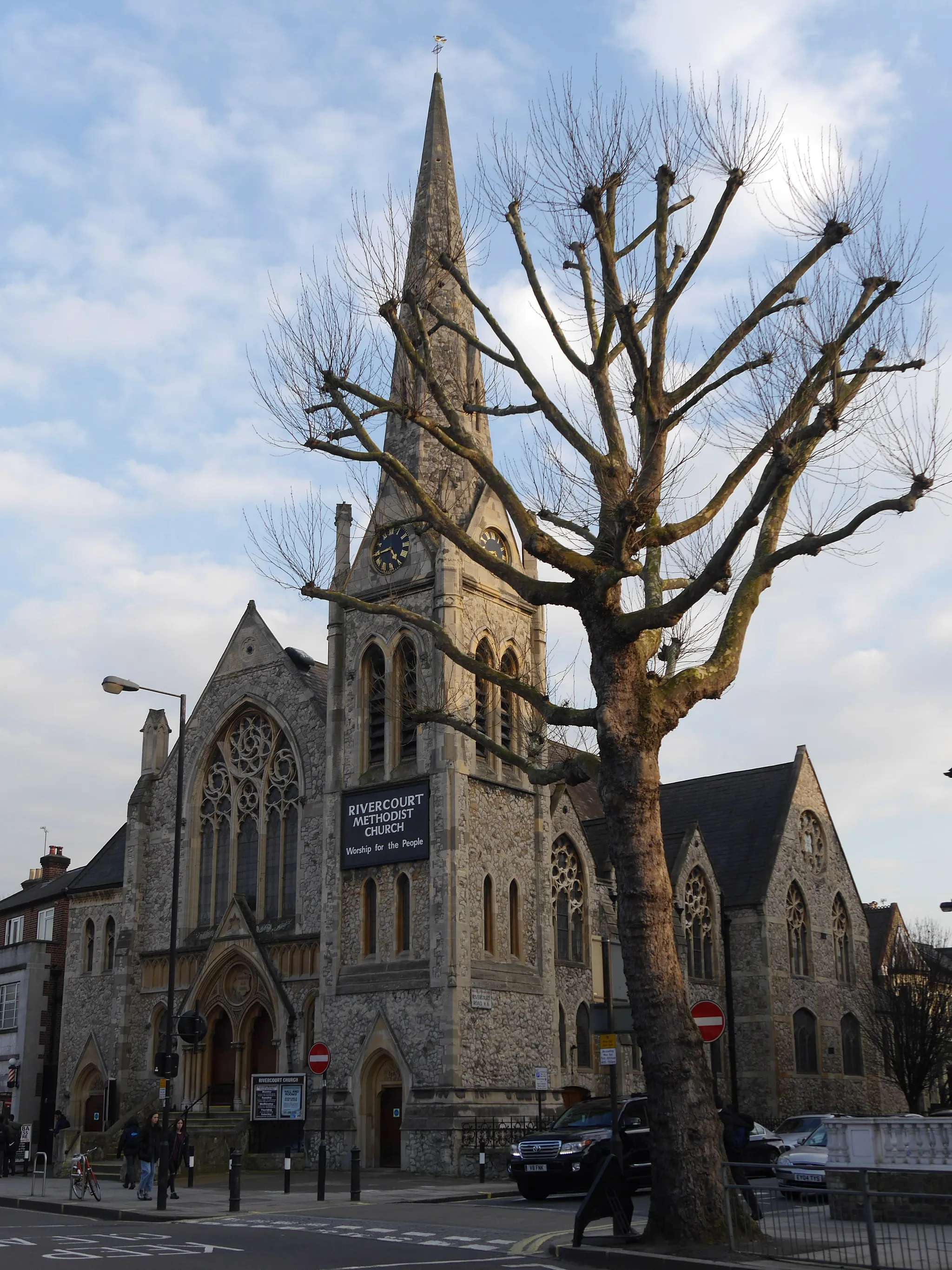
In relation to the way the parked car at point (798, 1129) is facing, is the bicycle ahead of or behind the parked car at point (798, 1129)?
ahead

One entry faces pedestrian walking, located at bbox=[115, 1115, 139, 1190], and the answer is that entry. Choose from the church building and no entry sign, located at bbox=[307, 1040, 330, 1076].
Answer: the church building

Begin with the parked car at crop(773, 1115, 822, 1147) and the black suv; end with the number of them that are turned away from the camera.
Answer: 0

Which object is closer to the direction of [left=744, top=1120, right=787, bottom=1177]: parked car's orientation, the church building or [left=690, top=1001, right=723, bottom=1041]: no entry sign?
the no entry sign

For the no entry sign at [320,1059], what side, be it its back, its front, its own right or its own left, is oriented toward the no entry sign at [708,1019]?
left

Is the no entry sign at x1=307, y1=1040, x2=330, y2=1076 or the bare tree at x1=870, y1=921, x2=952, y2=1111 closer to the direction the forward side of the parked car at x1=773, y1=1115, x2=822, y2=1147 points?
the no entry sign

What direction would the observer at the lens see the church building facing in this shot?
facing the viewer and to the left of the viewer

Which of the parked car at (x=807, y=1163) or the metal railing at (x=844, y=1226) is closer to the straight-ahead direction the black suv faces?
the metal railing

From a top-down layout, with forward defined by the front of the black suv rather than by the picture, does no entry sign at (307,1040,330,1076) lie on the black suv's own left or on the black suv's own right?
on the black suv's own right

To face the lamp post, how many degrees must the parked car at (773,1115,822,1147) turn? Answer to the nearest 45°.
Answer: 0° — it already faces it

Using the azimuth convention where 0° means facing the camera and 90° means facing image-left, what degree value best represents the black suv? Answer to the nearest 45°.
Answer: approximately 45°

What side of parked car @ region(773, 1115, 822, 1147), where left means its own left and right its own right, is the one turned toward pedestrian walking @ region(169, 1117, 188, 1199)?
front

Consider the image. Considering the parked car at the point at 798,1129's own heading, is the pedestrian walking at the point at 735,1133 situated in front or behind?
in front
